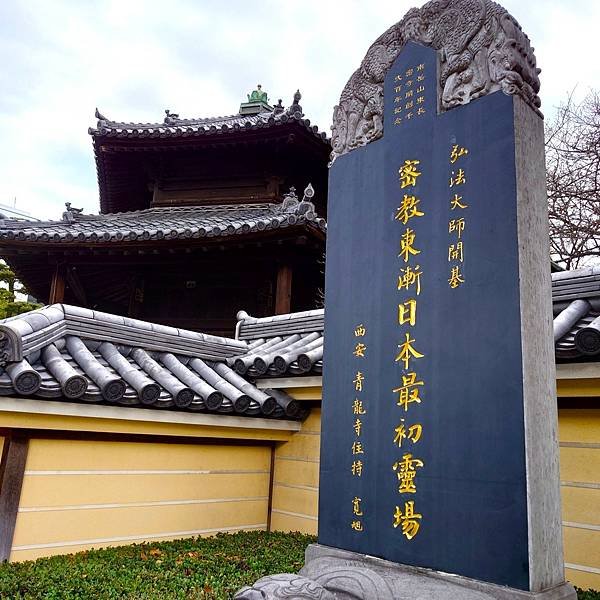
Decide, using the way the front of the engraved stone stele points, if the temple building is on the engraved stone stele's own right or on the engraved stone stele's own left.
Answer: on the engraved stone stele's own right

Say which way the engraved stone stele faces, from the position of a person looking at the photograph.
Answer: facing the viewer and to the left of the viewer
